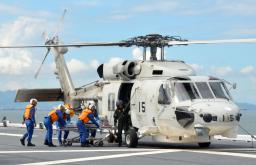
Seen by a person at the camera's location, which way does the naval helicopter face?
facing the viewer and to the right of the viewer

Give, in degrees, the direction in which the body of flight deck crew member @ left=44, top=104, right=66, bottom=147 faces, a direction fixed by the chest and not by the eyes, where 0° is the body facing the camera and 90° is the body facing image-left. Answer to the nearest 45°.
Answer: approximately 270°

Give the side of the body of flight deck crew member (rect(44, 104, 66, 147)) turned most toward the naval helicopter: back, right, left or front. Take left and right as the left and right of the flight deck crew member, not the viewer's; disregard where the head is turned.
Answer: front

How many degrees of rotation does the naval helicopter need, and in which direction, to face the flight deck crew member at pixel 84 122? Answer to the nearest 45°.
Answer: approximately 135° to its right

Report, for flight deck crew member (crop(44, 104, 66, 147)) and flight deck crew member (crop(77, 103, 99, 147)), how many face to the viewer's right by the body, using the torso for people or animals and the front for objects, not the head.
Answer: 2

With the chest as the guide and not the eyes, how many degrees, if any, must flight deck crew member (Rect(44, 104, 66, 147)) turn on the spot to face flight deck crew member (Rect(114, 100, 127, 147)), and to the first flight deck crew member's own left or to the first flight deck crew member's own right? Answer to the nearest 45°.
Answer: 0° — they already face them

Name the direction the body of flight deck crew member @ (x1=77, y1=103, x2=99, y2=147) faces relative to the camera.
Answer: to the viewer's right

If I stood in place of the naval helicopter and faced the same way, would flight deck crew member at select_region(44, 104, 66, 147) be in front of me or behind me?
behind
